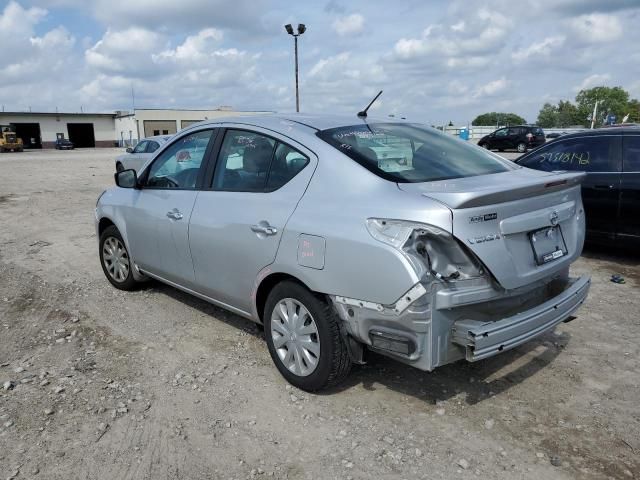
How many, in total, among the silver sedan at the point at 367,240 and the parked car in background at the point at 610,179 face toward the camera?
0

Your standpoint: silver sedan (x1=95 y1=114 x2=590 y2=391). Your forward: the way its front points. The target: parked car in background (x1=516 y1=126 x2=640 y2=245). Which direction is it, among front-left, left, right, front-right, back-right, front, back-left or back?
right

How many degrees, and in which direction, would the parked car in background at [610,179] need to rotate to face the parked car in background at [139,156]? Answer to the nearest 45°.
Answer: approximately 45° to its right

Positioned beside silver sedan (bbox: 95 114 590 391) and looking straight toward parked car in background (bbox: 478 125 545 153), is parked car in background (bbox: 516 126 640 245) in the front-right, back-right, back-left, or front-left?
front-right

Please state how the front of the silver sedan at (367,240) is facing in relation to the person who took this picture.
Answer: facing away from the viewer and to the left of the viewer

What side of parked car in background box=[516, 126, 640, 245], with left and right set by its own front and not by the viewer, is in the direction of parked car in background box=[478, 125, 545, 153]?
right

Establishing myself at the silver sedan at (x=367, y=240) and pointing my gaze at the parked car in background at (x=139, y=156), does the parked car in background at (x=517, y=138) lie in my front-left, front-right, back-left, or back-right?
front-right

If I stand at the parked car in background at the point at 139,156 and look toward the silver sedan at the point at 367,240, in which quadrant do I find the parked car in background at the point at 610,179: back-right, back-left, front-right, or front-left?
front-left

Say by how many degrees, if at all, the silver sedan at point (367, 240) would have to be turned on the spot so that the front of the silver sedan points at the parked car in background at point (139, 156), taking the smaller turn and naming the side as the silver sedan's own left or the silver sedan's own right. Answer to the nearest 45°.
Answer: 0° — it already faces it

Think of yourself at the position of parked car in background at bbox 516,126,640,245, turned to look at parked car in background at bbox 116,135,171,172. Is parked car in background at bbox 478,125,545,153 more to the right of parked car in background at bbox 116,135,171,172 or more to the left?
right

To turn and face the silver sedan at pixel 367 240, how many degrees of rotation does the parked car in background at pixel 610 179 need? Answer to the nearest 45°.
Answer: approximately 90° to its left

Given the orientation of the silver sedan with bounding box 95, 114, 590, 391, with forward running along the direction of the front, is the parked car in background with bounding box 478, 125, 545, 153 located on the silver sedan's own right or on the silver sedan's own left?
on the silver sedan's own right

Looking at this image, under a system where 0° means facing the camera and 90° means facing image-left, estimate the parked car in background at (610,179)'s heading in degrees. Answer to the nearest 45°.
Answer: approximately 90°
